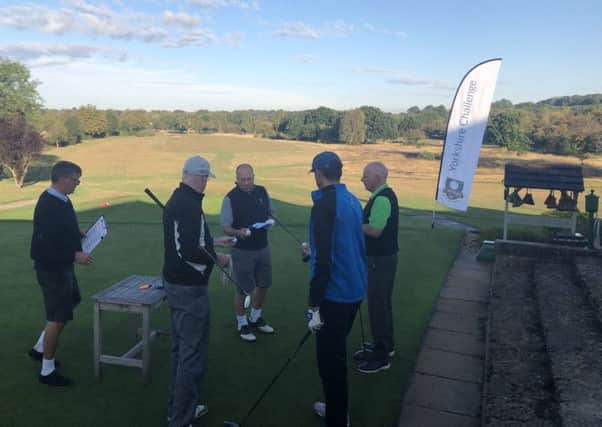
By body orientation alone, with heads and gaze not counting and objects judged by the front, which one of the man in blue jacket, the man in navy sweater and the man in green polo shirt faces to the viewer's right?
the man in navy sweater

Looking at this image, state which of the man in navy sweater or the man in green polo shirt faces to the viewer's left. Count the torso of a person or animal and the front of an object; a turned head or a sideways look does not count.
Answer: the man in green polo shirt

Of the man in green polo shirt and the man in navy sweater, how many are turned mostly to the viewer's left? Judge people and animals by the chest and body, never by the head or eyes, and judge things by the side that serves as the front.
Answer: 1

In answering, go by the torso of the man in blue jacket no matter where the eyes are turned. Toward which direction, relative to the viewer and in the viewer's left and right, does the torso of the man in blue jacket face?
facing away from the viewer and to the left of the viewer

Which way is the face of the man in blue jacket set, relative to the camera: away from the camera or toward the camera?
away from the camera

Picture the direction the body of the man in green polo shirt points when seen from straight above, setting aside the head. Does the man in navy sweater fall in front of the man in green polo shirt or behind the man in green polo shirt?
in front

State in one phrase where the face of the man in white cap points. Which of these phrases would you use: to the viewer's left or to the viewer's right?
to the viewer's right

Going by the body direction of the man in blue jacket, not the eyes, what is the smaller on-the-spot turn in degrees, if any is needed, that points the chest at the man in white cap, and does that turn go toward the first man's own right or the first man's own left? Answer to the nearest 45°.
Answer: approximately 45° to the first man's own left

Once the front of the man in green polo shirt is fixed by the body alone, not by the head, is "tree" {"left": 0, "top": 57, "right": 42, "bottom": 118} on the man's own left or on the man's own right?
on the man's own right

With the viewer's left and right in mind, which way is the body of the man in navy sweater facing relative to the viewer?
facing to the right of the viewer

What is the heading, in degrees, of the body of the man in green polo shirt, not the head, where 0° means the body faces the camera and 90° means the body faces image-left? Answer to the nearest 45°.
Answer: approximately 90°

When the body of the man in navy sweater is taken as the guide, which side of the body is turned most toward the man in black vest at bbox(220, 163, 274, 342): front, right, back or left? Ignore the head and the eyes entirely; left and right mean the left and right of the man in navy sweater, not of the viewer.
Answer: front

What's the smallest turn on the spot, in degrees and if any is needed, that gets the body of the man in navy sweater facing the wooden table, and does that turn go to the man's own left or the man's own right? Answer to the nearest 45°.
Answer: approximately 45° to the man's own right

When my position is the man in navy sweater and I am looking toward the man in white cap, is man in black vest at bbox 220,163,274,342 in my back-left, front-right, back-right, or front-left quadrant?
front-left

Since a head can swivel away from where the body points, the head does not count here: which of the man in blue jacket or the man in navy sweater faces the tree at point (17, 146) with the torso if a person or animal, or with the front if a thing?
the man in blue jacket
